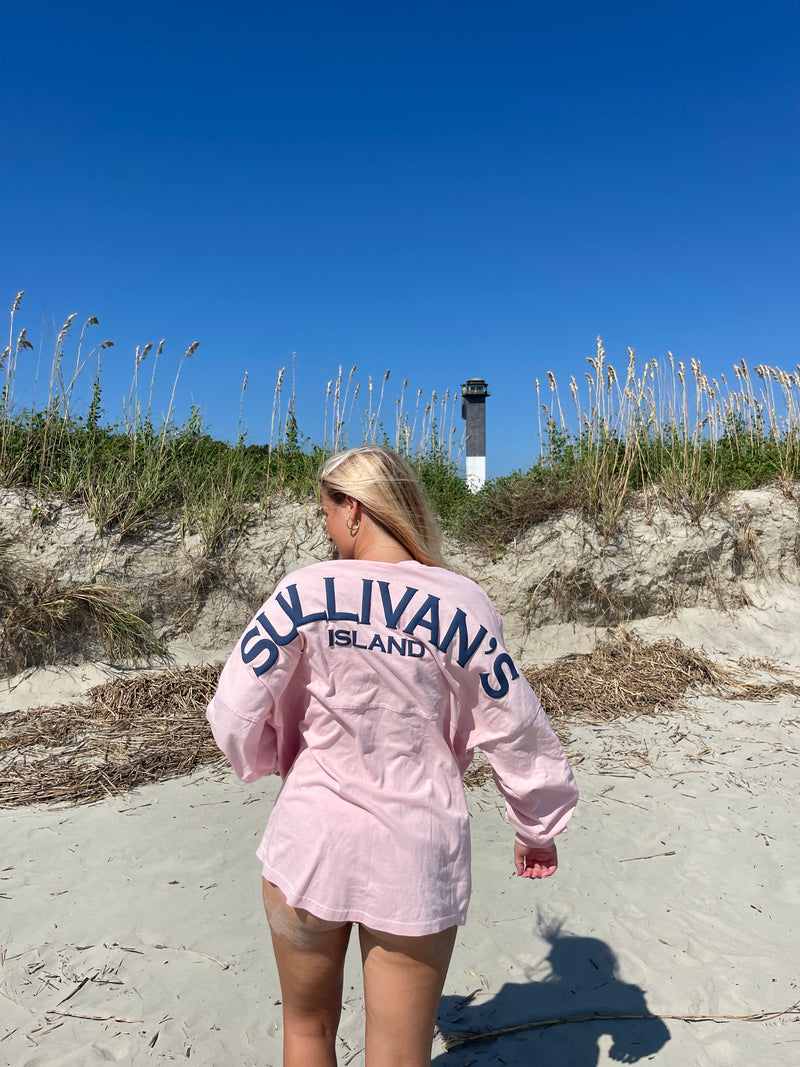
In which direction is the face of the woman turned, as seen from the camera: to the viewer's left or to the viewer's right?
to the viewer's left

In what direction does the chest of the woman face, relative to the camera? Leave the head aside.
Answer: away from the camera

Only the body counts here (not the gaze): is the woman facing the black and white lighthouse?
yes
